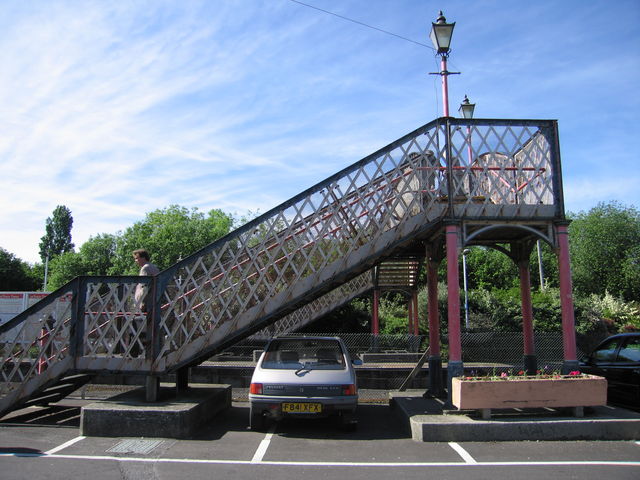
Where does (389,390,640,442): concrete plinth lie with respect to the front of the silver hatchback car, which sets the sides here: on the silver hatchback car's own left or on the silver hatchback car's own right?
on the silver hatchback car's own right

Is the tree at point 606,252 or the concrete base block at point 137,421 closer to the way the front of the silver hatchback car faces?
the tree

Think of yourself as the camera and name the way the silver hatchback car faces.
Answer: facing away from the viewer

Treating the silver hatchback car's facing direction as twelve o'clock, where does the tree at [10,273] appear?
The tree is roughly at 11 o'clock from the silver hatchback car.

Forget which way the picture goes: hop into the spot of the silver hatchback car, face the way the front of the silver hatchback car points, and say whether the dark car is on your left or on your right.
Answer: on your right

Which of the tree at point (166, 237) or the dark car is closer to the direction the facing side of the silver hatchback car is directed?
the tree
